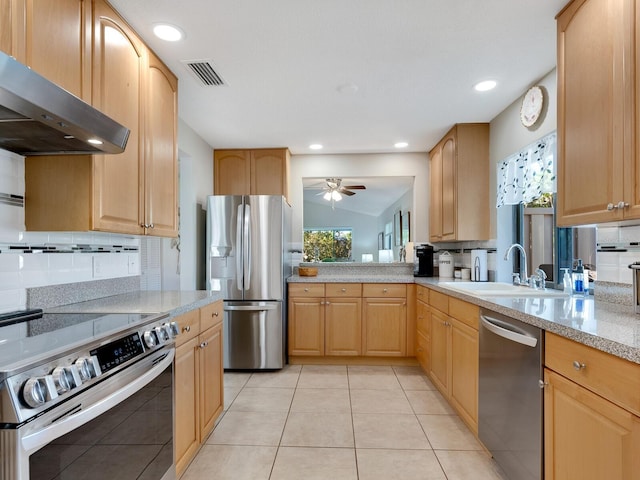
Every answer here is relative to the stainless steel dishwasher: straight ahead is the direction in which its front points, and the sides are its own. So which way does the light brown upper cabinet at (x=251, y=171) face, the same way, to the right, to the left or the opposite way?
to the left

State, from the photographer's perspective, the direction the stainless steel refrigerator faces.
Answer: facing the viewer

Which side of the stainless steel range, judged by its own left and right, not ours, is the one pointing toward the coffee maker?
left

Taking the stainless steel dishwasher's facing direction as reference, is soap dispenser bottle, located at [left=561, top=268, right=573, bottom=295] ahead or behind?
behind

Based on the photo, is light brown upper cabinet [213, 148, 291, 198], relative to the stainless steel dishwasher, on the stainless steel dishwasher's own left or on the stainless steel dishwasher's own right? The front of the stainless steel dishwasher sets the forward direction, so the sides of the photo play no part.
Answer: on the stainless steel dishwasher's own right

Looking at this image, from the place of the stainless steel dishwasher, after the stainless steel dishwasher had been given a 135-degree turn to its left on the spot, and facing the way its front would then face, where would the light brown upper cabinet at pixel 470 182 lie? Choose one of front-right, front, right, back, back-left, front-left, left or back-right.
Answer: left

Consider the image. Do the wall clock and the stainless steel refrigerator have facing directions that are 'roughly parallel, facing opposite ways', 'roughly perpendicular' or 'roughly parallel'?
roughly perpendicular

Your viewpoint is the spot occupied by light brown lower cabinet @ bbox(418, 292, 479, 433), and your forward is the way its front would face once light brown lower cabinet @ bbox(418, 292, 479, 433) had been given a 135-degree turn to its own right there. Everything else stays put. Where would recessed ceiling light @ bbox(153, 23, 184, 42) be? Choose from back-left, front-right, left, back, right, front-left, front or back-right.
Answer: back-left

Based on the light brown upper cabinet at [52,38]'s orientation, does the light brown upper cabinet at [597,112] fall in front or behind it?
in front

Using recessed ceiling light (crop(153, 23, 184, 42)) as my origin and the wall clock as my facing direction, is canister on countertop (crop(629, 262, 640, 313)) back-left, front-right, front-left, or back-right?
front-right

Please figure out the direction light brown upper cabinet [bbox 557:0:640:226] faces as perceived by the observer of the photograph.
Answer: facing the viewer and to the left of the viewer

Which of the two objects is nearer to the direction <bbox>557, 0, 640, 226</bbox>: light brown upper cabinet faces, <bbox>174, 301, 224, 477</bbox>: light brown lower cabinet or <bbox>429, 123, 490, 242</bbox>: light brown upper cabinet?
the light brown lower cabinet

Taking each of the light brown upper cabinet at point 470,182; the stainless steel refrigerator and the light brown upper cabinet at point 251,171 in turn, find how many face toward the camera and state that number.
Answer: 2

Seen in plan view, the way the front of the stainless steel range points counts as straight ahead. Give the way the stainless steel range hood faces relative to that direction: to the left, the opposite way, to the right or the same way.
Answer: the same way

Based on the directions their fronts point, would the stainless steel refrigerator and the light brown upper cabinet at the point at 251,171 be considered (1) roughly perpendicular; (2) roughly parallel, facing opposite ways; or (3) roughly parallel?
roughly parallel

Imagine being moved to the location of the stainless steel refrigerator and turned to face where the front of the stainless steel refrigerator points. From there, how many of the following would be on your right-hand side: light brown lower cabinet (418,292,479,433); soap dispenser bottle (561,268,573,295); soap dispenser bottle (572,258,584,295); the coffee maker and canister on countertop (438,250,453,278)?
0

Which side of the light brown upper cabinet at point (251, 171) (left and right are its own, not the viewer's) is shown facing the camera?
front

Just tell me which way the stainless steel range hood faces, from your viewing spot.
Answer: facing the viewer and to the right of the viewer

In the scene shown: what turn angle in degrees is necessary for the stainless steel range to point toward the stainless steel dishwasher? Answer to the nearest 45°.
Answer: approximately 45° to its left
